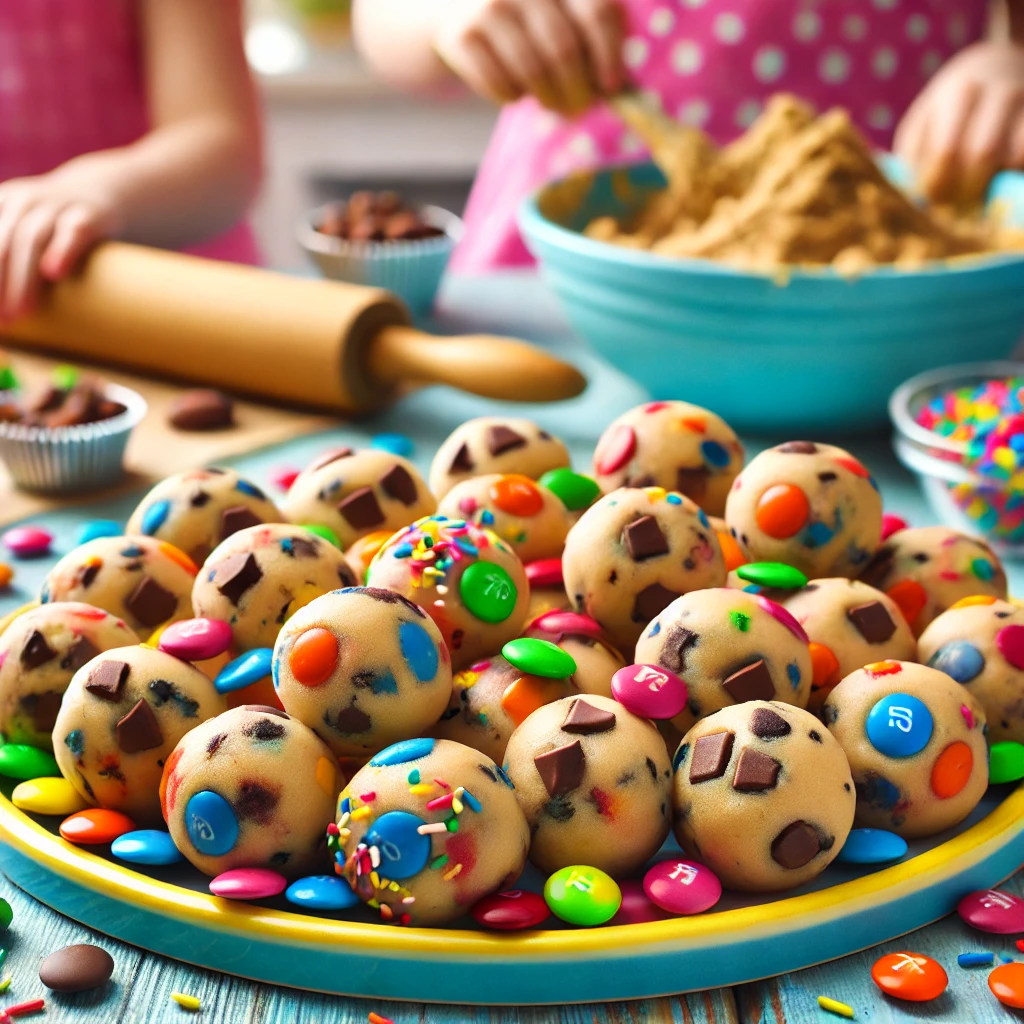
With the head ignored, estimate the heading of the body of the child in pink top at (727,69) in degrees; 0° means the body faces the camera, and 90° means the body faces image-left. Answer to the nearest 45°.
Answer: approximately 0°

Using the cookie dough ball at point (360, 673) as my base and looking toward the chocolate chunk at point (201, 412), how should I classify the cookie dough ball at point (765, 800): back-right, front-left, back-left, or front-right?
back-right

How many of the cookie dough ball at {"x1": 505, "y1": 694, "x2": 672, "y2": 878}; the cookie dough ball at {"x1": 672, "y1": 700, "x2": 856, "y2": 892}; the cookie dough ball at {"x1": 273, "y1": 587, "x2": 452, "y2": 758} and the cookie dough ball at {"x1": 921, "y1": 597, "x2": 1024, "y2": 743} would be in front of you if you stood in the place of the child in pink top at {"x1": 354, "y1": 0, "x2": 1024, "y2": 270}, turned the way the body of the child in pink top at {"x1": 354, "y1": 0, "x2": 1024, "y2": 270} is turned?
4

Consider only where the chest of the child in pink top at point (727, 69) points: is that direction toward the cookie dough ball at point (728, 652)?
yes

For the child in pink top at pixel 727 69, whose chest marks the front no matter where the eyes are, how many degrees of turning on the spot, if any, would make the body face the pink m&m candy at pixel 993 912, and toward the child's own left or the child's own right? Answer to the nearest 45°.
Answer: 0° — they already face it

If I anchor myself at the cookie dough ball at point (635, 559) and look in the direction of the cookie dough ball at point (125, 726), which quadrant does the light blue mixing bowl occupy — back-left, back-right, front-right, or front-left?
back-right

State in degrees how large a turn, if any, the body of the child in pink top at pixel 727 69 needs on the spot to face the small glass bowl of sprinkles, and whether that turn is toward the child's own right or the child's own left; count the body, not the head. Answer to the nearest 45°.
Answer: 0° — they already face it

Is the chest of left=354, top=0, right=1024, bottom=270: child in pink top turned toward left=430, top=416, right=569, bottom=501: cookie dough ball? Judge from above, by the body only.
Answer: yes

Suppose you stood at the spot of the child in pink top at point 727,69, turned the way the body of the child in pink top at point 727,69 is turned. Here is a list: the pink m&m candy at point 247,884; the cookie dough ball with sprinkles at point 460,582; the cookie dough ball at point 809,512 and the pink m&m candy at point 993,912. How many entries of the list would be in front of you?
4

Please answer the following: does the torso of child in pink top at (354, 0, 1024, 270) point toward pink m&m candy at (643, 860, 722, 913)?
yes

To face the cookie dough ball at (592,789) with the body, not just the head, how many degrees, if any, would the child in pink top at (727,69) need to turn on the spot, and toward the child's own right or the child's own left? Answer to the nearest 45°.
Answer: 0° — they already face it
